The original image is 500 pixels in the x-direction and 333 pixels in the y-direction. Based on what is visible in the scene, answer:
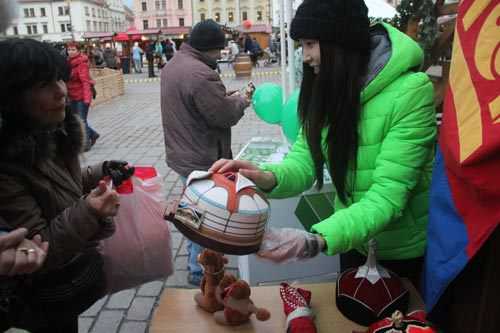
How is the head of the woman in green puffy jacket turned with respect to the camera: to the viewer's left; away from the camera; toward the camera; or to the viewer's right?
to the viewer's left

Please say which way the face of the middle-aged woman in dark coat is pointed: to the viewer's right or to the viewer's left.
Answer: to the viewer's right

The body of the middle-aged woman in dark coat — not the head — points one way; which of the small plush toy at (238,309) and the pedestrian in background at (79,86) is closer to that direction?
the small plush toy

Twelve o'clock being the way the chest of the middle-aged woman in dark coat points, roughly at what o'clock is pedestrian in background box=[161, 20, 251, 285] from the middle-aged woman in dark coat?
The pedestrian in background is roughly at 10 o'clock from the middle-aged woman in dark coat.

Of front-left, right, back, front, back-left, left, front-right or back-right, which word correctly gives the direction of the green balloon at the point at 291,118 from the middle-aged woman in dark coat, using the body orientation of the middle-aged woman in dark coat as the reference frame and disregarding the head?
front-left

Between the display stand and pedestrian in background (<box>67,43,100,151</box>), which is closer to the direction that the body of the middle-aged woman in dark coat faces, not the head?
the display stand

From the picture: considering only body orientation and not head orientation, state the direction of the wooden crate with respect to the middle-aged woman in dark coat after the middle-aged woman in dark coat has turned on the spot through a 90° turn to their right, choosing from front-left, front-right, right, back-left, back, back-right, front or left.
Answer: back

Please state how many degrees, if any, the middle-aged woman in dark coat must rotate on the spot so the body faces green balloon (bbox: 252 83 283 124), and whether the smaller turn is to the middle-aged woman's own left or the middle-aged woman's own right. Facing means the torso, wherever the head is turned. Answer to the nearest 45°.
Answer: approximately 45° to the middle-aged woman's own left

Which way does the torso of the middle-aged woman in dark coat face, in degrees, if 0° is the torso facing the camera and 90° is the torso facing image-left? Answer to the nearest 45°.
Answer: approximately 270°

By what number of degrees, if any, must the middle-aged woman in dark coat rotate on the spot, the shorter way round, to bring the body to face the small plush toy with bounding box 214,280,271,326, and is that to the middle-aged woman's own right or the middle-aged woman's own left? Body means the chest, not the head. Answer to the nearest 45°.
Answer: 0° — they already face it

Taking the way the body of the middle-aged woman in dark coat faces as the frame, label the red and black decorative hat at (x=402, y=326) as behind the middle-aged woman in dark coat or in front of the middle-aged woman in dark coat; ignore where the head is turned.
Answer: in front

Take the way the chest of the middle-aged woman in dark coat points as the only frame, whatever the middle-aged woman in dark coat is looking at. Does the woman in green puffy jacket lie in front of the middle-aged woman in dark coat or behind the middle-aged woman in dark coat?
in front
